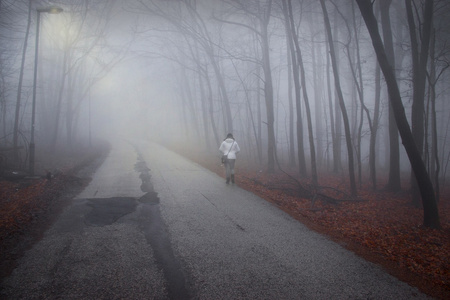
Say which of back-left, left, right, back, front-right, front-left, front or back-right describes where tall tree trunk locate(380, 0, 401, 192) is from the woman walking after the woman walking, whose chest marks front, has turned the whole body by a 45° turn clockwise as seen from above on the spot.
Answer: front-right

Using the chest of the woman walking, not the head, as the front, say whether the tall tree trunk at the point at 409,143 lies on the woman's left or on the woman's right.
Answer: on the woman's right

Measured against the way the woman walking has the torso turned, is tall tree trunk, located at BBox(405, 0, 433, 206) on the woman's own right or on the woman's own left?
on the woman's own right

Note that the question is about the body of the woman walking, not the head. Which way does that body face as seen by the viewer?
away from the camera
